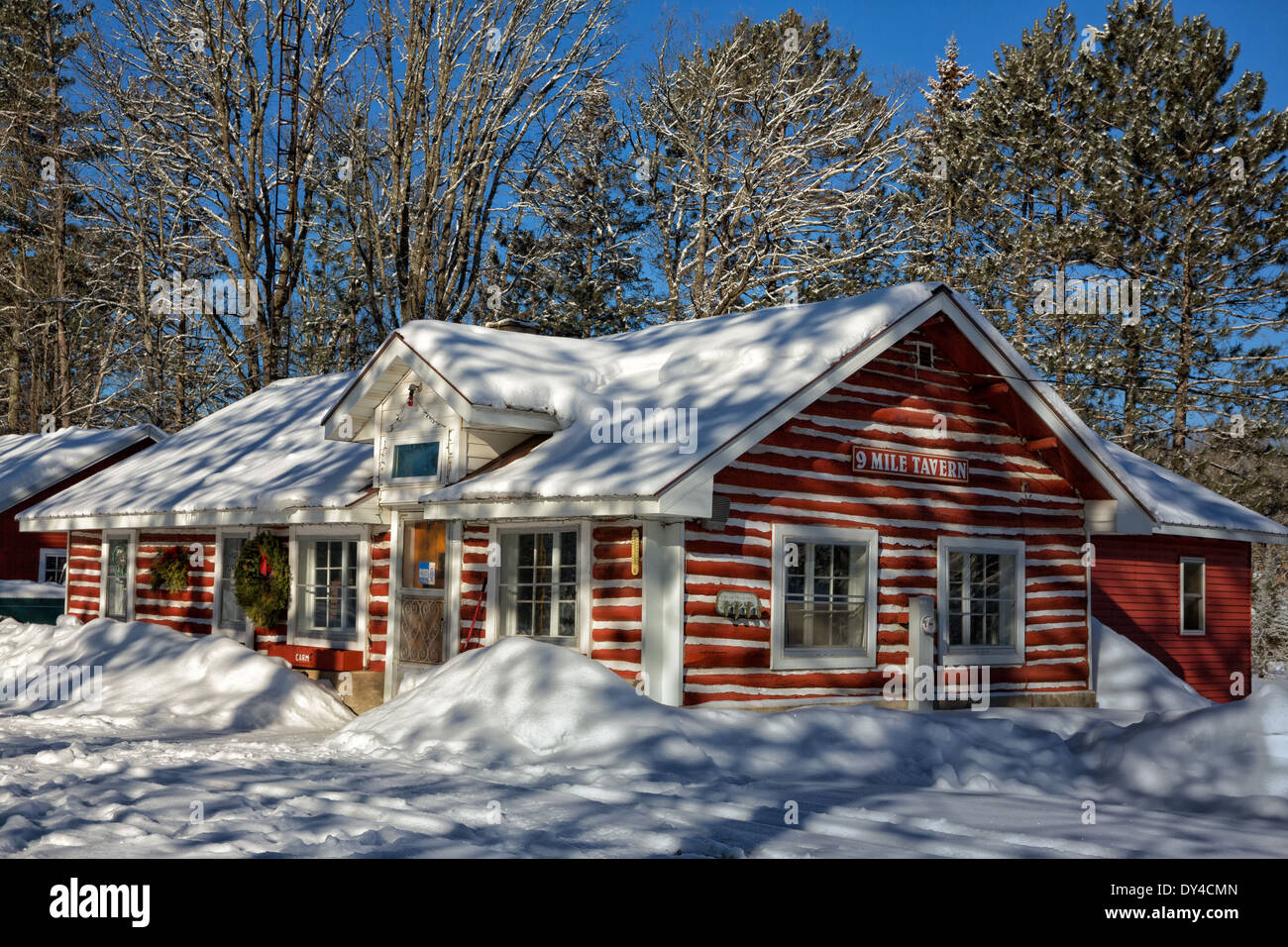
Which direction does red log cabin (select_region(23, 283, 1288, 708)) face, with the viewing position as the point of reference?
facing the viewer and to the left of the viewer

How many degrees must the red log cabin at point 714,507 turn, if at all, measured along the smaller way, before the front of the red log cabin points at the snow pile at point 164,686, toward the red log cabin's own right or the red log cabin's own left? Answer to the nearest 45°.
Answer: approximately 45° to the red log cabin's own right

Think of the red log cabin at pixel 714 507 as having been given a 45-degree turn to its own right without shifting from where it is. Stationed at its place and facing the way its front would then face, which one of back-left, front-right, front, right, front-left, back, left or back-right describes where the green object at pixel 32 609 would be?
front-right

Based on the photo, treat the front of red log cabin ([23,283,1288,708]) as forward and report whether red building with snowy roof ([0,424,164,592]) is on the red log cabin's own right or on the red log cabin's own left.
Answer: on the red log cabin's own right

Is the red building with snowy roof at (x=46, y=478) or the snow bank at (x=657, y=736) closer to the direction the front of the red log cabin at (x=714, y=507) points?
the snow bank

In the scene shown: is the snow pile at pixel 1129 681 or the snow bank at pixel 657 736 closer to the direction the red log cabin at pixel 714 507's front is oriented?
the snow bank

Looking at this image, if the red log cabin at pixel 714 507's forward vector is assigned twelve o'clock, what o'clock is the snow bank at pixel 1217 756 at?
The snow bank is roughly at 9 o'clock from the red log cabin.

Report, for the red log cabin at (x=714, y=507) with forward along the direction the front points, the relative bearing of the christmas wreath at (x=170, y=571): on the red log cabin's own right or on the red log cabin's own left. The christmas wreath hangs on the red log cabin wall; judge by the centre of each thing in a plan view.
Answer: on the red log cabin's own right
